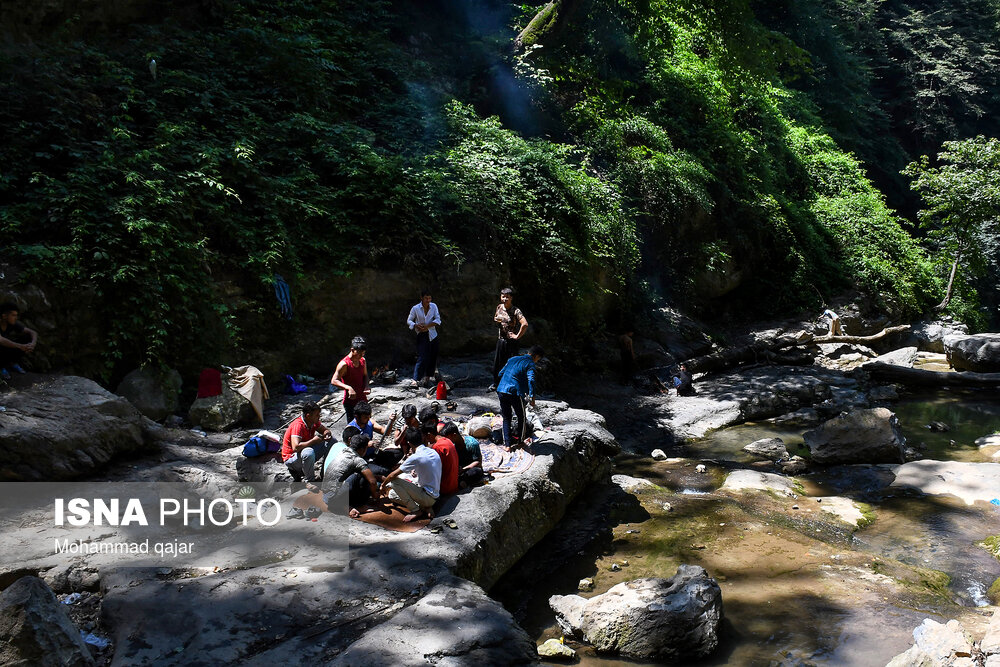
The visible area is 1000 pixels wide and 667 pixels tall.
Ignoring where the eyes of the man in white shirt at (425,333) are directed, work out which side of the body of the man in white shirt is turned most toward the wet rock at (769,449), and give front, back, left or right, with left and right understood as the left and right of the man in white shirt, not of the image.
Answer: left

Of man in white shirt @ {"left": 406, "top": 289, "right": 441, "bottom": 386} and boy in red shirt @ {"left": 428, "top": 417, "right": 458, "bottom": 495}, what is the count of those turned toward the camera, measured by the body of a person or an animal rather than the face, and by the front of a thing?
1

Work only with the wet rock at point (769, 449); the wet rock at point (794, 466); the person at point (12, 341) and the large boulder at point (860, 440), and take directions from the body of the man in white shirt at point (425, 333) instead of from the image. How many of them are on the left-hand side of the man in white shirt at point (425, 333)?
3

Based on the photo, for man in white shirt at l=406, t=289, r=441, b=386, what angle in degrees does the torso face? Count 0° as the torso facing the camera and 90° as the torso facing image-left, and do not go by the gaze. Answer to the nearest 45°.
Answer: approximately 0°

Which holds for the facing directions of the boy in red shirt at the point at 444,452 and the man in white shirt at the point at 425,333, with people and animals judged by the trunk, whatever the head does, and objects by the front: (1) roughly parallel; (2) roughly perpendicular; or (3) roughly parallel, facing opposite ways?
roughly perpendicular

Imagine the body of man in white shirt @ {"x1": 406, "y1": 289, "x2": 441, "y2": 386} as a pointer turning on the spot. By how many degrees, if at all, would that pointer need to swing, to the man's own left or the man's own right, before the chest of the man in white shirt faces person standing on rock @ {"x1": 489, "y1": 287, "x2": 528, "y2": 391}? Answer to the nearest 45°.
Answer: approximately 45° to the man's own left

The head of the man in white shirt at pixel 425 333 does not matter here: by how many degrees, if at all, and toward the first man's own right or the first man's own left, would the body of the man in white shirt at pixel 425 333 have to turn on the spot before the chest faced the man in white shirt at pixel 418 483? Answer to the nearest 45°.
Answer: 0° — they already face them

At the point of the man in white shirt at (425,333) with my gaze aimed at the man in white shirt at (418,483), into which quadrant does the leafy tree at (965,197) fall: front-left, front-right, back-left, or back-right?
back-left

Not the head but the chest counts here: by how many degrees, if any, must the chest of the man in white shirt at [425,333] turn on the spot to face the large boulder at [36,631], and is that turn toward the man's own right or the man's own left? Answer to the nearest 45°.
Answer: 0° — they already face it

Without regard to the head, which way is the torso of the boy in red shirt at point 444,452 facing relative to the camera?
to the viewer's left

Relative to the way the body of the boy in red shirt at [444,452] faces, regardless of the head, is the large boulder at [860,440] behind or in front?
behind

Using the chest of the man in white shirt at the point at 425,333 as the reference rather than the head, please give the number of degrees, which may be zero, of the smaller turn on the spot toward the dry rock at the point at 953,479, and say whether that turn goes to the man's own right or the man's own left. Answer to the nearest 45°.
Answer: approximately 90° to the man's own left
